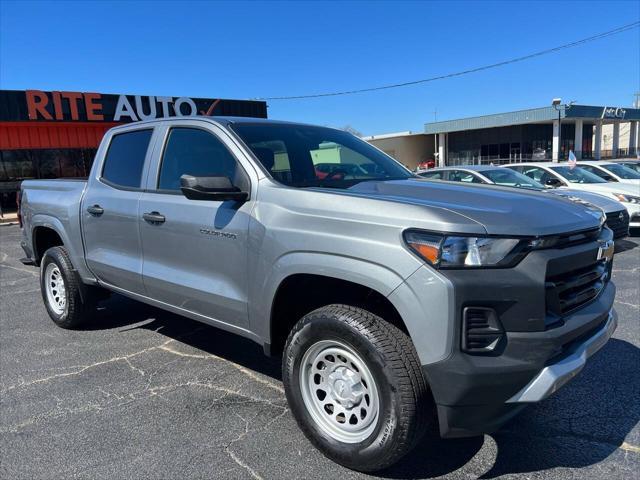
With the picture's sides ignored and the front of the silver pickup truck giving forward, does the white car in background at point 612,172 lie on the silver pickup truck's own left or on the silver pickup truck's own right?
on the silver pickup truck's own left

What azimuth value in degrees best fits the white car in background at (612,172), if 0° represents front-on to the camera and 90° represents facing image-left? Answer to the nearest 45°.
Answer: approximately 315°

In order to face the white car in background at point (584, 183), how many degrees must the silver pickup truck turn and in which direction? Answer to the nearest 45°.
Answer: approximately 90° to its left

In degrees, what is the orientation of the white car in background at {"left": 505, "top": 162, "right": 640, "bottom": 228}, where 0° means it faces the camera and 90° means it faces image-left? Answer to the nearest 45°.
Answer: approximately 315°

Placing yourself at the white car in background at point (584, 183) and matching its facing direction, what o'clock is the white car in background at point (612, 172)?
the white car in background at point (612, 172) is roughly at 8 o'clock from the white car in background at point (584, 183).

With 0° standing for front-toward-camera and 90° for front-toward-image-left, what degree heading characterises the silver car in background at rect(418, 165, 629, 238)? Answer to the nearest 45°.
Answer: approximately 315°

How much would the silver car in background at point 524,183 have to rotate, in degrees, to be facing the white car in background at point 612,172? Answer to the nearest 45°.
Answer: approximately 90° to its left

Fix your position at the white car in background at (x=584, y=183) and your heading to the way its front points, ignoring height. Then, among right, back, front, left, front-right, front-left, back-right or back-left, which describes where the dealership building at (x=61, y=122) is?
back-right

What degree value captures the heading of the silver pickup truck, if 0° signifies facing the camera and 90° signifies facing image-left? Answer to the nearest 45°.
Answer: approximately 315°
